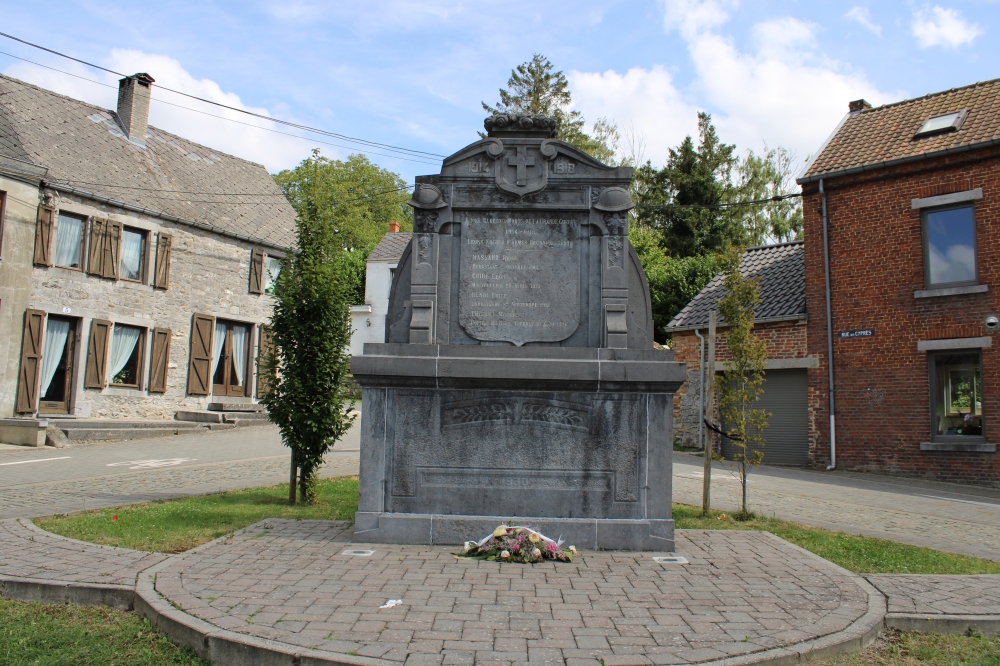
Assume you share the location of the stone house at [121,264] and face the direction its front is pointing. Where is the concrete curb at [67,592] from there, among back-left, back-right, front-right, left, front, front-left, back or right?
front-right

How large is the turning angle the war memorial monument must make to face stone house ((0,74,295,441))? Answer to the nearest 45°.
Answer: approximately 135° to its right

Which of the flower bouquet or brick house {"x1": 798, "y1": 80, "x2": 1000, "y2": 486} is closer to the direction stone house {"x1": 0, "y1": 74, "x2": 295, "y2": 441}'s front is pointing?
the brick house

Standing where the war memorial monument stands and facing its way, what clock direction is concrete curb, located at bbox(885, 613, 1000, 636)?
The concrete curb is roughly at 10 o'clock from the war memorial monument.

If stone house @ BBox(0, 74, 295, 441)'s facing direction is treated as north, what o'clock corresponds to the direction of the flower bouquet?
The flower bouquet is roughly at 1 o'clock from the stone house.

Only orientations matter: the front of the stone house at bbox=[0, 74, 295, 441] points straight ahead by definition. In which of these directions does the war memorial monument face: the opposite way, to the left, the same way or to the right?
to the right

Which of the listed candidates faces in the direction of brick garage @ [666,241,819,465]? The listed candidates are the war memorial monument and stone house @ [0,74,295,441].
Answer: stone house @ [0,74,295,441]

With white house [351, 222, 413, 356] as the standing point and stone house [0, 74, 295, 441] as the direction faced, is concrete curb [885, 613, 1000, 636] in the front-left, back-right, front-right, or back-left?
front-left

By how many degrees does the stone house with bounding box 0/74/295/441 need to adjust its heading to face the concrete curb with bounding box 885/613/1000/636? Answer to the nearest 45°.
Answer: approximately 45° to its right

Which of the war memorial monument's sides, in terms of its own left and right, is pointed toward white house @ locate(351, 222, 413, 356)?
back

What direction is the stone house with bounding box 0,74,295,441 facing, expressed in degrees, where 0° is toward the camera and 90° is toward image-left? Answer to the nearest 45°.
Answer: approximately 315°

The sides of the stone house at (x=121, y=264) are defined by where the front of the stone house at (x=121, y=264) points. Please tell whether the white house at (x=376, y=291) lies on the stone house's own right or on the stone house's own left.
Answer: on the stone house's own left

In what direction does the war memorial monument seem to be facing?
toward the camera

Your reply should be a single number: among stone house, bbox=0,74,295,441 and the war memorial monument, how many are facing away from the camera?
0

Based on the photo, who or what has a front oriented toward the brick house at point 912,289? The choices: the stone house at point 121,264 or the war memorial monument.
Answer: the stone house

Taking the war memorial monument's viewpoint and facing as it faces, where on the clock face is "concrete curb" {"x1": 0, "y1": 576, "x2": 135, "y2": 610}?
The concrete curb is roughly at 2 o'clock from the war memorial monument.

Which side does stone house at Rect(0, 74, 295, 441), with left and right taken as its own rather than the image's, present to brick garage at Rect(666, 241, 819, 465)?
front

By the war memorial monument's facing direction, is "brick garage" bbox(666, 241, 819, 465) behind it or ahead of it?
behind
